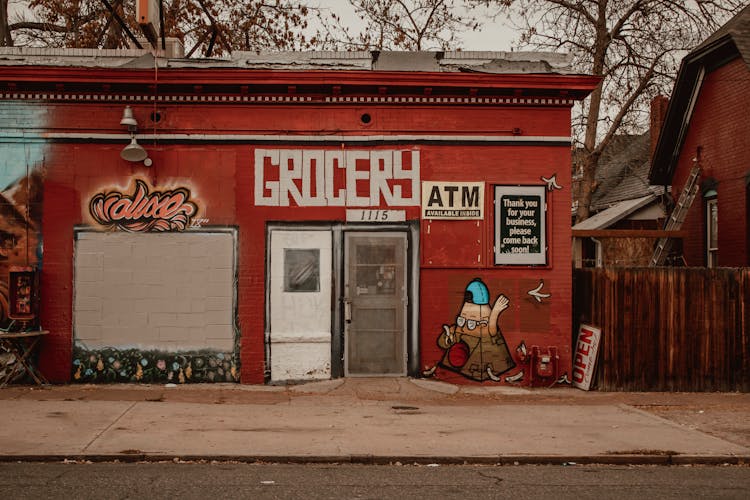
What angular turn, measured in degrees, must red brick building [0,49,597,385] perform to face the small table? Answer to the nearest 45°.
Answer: approximately 90° to its right

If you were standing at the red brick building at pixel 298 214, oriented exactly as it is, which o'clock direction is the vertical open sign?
The vertical open sign is roughly at 9 o'clock from the red brick building.

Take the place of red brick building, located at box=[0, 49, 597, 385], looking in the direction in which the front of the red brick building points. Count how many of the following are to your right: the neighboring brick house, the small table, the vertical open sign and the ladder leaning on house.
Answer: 1

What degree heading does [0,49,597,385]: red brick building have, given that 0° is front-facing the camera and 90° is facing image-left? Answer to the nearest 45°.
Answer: approximately 0°

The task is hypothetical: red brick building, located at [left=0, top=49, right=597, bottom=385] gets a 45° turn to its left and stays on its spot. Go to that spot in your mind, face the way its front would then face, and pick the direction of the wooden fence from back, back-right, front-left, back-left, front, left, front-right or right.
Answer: front-left

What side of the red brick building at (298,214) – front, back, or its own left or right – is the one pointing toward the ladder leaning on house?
left
